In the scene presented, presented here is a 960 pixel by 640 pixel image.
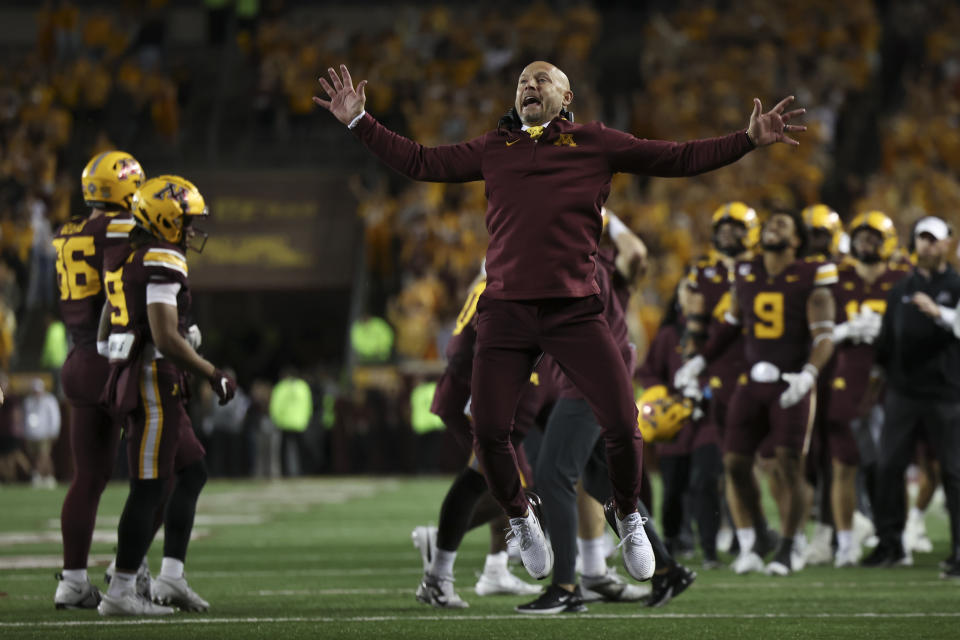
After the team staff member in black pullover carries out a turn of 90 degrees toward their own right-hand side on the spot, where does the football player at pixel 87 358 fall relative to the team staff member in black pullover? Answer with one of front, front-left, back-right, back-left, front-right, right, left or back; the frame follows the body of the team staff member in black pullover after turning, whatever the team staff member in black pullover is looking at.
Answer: front-left

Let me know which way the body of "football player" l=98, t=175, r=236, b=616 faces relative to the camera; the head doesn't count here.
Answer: to the viewer's right

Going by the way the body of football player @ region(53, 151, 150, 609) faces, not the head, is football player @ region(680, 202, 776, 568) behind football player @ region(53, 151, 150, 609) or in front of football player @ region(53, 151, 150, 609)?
in front

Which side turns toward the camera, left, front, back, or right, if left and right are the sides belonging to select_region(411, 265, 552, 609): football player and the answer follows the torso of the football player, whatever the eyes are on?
right

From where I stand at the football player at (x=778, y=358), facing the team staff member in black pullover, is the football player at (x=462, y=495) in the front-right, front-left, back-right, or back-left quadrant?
back-right

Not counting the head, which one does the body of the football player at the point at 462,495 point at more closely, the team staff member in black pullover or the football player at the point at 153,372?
the team staff member in black pullover

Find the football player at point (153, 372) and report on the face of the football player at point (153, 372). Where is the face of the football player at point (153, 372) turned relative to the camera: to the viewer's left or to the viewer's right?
to the viewer's right

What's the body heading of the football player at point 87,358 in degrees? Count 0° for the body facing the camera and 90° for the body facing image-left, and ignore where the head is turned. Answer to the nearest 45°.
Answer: approximately 225°

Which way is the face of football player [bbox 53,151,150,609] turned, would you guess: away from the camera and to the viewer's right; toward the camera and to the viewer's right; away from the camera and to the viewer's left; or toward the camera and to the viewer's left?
away from the camera and to the viewer's right

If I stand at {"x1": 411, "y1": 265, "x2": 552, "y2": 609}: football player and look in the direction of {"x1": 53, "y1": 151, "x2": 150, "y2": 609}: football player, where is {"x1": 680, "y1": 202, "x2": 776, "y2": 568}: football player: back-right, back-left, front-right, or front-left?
back-right
